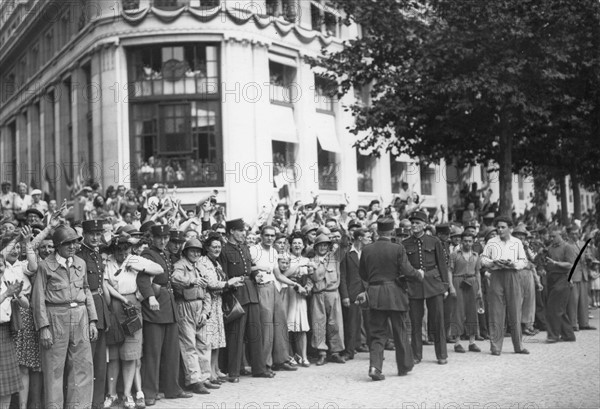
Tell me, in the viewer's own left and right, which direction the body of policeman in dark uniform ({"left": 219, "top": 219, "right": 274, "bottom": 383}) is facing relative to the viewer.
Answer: facing the viewer and to the right of the viewer

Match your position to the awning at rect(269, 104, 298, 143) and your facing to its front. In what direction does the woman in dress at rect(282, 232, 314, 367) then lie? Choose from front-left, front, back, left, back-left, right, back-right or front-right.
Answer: front-right

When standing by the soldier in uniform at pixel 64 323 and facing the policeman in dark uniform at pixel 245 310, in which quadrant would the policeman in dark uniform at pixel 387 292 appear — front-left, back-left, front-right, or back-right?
front-right

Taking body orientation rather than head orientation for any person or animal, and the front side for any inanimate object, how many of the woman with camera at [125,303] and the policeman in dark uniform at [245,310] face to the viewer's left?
0

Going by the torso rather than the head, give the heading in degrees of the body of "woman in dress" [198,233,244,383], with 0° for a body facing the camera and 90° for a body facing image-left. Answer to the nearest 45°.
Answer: approximately 315°

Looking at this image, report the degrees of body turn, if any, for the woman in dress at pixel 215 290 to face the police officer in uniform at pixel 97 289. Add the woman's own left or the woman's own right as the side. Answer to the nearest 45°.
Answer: approximately 90° to the woman's own right

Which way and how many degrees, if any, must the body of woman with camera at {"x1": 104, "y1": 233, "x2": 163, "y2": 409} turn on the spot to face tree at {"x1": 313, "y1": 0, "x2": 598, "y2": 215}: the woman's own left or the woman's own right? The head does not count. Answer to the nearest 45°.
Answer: approximately 135° to the woman's own left

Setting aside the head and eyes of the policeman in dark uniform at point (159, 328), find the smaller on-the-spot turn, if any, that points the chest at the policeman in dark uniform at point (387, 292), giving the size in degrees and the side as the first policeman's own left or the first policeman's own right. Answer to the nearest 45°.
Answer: approximately 45° to the first policeman's own left

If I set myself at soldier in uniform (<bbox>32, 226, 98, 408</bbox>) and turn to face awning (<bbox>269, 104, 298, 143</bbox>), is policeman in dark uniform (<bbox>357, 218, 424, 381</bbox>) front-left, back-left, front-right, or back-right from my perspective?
front-right

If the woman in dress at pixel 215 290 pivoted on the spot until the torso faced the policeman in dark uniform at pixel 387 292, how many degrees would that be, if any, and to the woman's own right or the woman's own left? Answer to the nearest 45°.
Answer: approximately 45° to the woman's own left

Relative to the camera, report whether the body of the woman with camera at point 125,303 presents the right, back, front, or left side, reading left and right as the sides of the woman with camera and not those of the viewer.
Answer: front
